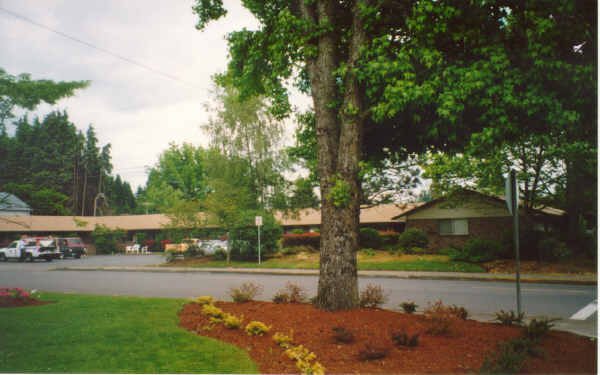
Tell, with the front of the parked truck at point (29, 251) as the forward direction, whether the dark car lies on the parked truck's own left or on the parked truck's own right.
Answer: on the parked truck's own right

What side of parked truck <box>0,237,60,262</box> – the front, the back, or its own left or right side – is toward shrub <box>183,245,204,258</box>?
back

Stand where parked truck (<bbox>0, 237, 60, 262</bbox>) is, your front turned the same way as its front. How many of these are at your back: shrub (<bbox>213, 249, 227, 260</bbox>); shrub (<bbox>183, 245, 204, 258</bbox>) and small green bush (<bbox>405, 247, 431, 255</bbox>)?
3

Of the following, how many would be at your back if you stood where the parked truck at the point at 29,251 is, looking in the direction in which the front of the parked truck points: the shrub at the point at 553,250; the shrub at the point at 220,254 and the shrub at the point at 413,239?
3

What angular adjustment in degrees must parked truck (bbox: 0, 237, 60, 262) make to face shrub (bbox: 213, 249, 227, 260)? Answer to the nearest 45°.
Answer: approximately 180°

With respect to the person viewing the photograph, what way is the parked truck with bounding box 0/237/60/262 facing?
facing away from the viewer and to the left of the viewer

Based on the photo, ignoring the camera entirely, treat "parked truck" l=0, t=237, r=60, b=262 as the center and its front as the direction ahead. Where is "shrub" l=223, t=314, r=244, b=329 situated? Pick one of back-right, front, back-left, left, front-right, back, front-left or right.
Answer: back-left

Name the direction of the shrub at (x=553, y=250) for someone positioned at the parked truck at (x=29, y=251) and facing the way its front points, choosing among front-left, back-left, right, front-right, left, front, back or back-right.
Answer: back

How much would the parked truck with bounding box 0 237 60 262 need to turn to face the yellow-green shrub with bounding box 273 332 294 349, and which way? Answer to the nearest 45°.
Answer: approximately 135° to its left

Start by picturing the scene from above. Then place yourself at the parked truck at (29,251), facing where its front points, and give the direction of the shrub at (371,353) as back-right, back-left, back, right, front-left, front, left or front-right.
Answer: back-left

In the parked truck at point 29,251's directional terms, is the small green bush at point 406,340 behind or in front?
behind

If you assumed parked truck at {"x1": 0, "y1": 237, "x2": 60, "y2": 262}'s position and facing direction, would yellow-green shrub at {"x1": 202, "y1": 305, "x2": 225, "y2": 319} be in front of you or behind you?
behind

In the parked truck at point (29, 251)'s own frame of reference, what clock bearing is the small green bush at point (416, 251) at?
The small green bush is roughly at 6 o'clock from the parked truck.

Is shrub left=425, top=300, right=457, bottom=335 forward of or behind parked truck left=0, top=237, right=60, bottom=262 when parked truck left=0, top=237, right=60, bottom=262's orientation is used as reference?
behind

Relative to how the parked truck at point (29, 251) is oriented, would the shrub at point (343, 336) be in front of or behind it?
behind
